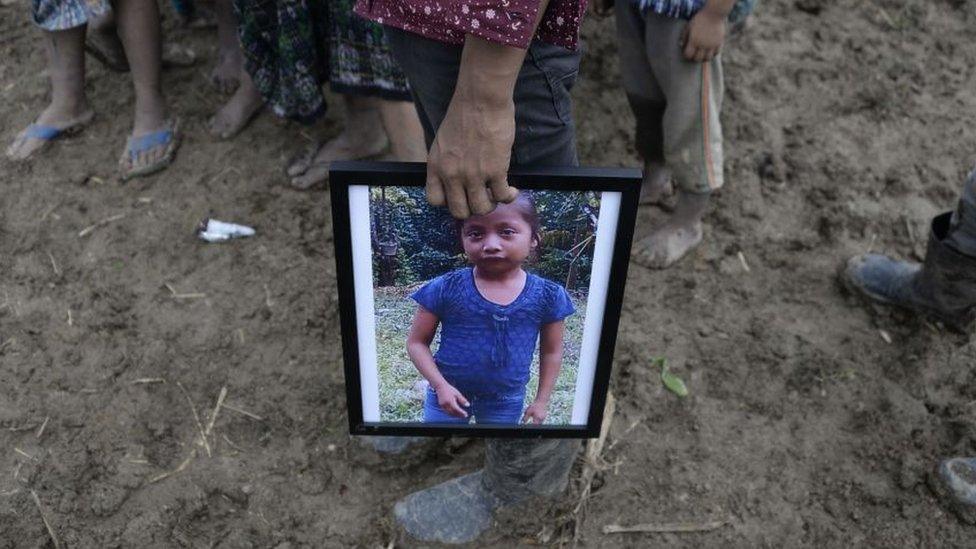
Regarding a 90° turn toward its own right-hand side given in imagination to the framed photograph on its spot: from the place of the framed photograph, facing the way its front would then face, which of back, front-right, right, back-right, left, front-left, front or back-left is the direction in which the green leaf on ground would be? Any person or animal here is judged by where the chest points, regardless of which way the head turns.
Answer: back-right

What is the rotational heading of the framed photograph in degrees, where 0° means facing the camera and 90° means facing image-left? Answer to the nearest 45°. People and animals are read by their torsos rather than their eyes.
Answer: approximately 0°
